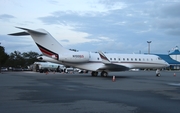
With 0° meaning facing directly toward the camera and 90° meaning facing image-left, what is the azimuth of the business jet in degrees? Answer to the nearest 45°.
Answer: approximately 270°
